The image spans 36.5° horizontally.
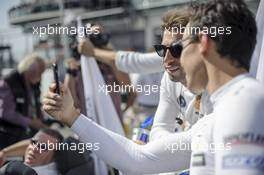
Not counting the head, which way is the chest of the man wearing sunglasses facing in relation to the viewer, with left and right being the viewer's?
facing the viewer and to the left of the viewer

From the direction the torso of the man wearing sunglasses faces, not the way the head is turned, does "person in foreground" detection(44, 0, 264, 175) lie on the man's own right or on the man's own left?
on the man's own left

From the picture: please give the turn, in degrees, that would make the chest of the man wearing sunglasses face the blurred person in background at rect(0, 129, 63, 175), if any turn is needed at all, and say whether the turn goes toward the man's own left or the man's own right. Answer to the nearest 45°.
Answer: approximately 90° to the man's own right

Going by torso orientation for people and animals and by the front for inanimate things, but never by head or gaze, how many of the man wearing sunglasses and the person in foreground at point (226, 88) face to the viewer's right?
0

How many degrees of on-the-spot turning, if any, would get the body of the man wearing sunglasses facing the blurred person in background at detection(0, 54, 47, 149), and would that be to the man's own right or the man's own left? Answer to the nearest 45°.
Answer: approximately 90° to the man's own right

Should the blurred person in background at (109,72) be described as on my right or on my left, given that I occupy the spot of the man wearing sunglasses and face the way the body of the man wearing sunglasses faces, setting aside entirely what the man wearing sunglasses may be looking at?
on my right
